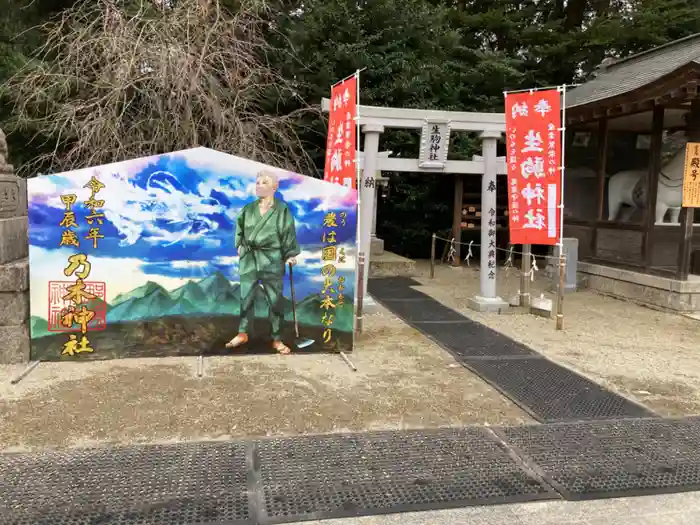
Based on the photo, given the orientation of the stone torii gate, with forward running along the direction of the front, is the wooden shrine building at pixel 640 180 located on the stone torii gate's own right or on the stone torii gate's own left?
on the stone torii gate's own left

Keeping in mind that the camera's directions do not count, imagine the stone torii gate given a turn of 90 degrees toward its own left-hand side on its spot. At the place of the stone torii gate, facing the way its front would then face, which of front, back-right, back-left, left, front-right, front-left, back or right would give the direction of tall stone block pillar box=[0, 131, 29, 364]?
back-right

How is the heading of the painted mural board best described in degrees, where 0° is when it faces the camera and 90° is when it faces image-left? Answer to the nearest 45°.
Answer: approximately 0°

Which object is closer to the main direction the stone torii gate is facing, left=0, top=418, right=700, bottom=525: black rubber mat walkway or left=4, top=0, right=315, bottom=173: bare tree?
the black rubber mat walkway

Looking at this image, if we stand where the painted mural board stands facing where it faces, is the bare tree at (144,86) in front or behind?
behind

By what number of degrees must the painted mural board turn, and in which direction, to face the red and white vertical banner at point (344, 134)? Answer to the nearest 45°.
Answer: approximately 135° to its left

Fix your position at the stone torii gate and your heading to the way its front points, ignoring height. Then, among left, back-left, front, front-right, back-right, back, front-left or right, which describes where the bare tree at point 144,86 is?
right

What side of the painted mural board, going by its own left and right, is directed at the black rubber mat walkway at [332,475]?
front

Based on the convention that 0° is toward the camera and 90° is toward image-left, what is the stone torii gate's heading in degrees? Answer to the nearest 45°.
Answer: approximately 0°

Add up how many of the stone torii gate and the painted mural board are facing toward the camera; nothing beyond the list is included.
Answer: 2

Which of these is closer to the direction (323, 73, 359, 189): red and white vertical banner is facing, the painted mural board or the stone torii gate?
the painted mural board

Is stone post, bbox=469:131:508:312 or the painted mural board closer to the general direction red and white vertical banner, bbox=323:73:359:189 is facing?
the painted mural board
